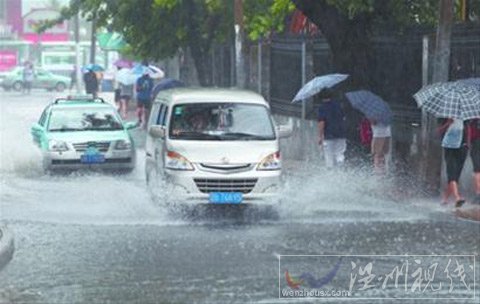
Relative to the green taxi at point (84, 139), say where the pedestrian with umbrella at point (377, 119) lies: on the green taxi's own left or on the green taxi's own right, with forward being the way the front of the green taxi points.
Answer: on the green taxi's own left

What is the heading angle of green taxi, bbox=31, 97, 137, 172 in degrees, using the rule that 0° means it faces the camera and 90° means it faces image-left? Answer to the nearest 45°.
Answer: approximately 0°

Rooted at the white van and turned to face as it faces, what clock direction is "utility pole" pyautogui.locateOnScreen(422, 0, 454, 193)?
The utility pole is roughly at 8 o'clock from the white van.

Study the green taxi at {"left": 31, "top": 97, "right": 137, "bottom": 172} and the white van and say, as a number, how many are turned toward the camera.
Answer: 2

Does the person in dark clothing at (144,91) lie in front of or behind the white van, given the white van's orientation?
behind

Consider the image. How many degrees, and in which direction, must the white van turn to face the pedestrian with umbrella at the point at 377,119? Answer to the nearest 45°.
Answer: approximately 135° to its left

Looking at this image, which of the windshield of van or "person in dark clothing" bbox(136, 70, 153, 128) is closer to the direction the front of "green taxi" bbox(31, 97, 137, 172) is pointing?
the windshield of van

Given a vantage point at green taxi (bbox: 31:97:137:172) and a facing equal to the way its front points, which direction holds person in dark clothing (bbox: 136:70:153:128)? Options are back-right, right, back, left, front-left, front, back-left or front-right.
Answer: back
